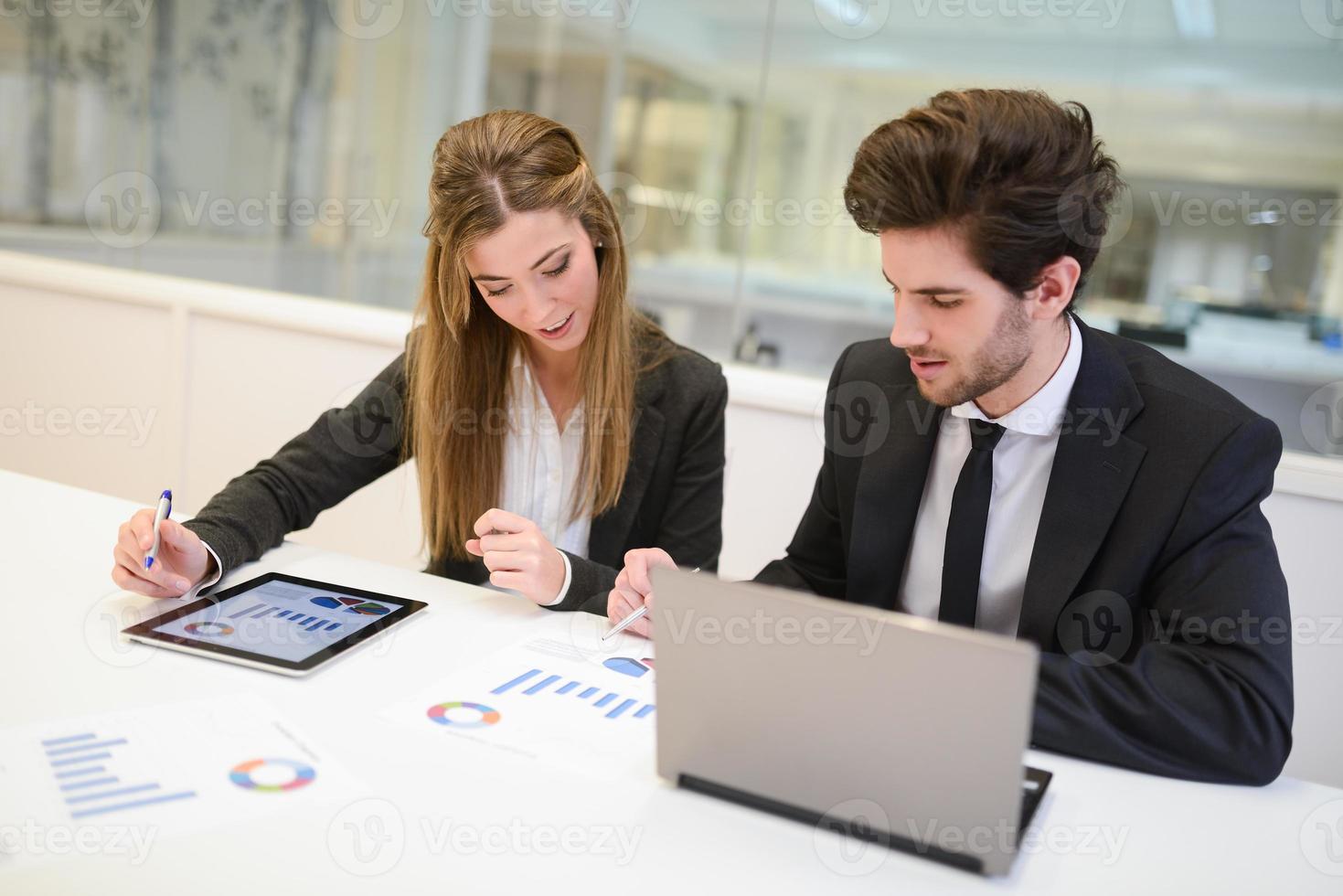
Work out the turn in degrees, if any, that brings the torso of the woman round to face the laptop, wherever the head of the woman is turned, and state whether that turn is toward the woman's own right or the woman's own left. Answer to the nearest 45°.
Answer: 0° — they already face it

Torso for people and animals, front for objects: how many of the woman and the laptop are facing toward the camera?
1

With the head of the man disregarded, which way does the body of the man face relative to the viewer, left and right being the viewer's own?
facing the viewer and to the left of the viewer

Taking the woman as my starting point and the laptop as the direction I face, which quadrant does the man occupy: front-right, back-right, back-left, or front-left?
front-left

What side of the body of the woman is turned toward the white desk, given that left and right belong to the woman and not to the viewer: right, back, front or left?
front

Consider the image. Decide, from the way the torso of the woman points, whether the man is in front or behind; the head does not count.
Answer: in front

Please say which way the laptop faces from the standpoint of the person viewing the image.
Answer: facing away from the viewer and to the right of the viewer

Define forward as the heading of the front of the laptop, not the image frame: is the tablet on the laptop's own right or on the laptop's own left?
on the laptop's own left

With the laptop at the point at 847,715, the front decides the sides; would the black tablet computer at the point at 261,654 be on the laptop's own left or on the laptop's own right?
on the laptop's own left

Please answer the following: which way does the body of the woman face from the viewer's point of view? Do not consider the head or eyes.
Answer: toward the camera

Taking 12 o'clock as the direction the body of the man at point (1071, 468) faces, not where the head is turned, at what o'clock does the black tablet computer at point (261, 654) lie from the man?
The black tablet computer is roughly at 1 o'clock from the man.
